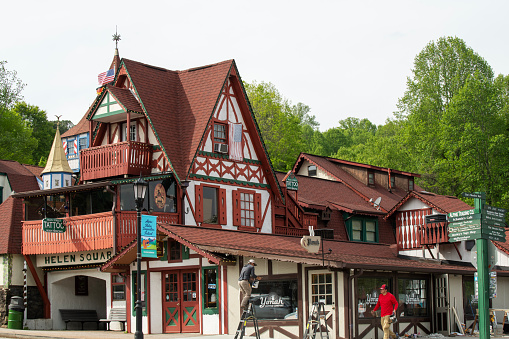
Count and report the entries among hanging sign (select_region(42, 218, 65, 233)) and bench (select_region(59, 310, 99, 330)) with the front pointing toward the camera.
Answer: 2

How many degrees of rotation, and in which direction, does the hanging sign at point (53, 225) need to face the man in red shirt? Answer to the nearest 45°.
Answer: approximately 45° to its left

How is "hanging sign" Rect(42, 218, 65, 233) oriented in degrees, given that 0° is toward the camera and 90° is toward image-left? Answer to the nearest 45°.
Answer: approximately 0°

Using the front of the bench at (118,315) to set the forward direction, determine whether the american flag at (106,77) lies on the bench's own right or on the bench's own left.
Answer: on the bench's own right

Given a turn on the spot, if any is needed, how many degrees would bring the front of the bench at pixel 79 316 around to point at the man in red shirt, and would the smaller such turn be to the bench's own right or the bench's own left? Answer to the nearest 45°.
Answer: approximately 45° to the bench's own left

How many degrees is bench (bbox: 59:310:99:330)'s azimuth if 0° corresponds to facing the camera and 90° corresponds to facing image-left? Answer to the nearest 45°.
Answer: approximately 0°
